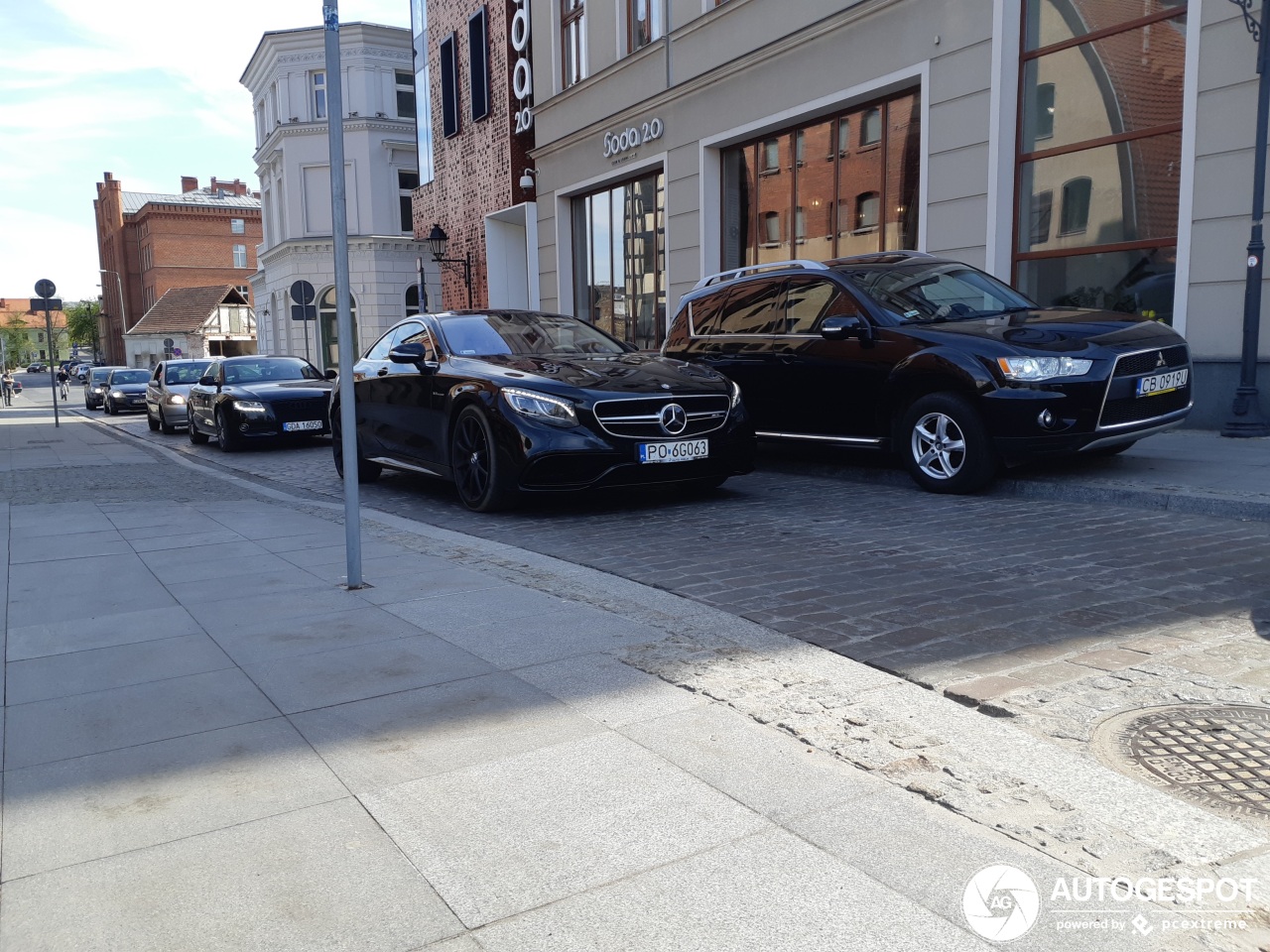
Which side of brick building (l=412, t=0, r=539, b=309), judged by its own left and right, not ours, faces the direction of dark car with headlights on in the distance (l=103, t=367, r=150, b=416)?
right

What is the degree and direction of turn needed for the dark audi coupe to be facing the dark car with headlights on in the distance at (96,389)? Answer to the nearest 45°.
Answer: approximately 135° to its left

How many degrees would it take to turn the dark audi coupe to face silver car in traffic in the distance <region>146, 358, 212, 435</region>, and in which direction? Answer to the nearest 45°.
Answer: approximately 135° to its left

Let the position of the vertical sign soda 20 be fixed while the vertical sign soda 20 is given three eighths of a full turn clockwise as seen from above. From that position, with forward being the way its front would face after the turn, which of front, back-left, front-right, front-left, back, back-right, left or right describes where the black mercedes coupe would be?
back

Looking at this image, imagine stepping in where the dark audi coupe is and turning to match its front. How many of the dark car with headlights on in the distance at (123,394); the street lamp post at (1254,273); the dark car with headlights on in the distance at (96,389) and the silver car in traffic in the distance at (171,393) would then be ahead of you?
1

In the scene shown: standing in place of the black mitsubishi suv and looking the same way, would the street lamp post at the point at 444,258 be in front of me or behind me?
behind

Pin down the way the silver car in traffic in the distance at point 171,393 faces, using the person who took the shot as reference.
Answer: facing the viewer and to the right of the viewer

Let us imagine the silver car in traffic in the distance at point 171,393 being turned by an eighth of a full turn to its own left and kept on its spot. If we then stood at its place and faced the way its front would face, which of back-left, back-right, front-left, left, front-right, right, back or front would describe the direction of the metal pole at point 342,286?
right

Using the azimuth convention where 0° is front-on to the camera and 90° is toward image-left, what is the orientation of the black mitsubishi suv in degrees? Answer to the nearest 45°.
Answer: approximately 315°

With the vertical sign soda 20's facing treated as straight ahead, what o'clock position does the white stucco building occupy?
The white stucco building is roughly at 4 o'clock from the vertical sign soda 20.

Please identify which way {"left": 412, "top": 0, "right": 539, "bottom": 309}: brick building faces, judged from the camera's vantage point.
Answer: facing the viewer and to the left of the viewer

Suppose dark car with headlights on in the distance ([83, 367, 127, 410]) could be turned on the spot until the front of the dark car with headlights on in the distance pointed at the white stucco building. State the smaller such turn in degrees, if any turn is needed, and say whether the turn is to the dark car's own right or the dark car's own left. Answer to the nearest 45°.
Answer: approximately 45° to the dark car's own left

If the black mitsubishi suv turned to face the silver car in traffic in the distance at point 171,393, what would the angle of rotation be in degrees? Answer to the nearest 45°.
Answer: approximately 180°

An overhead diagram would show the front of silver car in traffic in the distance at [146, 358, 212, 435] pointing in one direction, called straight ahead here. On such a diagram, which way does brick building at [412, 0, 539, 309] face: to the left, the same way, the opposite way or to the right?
to the right

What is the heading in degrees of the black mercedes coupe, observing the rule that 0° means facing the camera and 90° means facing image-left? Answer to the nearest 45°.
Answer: approximately 315°

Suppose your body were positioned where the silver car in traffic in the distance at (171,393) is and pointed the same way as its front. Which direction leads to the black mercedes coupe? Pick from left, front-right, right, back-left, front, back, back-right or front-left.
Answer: front-right
